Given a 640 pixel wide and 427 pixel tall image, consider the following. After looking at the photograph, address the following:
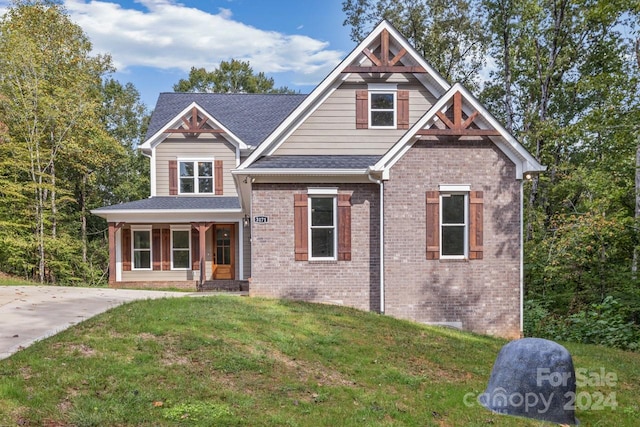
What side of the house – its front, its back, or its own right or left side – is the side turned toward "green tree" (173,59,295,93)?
back

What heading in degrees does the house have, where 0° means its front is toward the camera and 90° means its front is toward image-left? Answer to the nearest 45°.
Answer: approximately 0°

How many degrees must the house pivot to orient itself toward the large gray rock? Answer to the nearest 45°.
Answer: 0° — it already faces it

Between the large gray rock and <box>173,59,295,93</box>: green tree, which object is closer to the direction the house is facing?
the large gray rock

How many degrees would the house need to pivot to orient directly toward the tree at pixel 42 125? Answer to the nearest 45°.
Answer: approximately 135° to its right

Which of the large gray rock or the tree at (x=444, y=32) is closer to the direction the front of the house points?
the large gray rock

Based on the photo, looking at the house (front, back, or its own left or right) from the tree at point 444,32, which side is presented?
back

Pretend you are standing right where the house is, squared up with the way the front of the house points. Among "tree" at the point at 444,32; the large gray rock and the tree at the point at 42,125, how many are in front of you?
1
